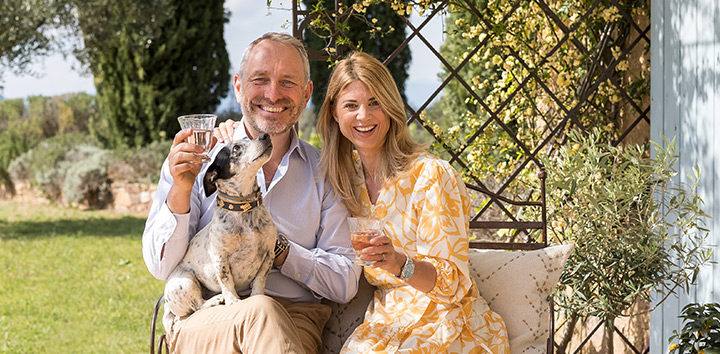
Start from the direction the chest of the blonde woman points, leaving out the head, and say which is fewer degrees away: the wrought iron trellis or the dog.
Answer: the dog

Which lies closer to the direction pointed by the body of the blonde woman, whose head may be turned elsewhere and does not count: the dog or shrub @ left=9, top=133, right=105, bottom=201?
the dog

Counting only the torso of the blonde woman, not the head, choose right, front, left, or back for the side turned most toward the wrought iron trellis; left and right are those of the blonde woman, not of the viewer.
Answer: back

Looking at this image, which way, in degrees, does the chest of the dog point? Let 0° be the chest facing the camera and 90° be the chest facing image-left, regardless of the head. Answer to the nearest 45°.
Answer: approximately 315°

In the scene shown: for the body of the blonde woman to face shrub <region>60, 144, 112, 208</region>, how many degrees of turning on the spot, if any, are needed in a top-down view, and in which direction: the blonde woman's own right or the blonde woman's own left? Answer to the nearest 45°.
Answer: approximately 90° to the blonde woman's own right

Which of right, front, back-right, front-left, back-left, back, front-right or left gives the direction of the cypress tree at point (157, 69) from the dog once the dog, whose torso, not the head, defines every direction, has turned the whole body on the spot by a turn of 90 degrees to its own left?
front-left

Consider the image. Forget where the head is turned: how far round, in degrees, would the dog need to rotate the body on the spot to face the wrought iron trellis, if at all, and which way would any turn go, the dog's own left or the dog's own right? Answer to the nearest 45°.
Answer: approximately 90° to the dog's own left

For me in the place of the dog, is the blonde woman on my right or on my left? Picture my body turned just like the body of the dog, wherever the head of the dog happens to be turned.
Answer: on my left

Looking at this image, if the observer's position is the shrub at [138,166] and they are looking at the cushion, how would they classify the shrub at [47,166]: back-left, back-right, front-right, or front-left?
back-right
